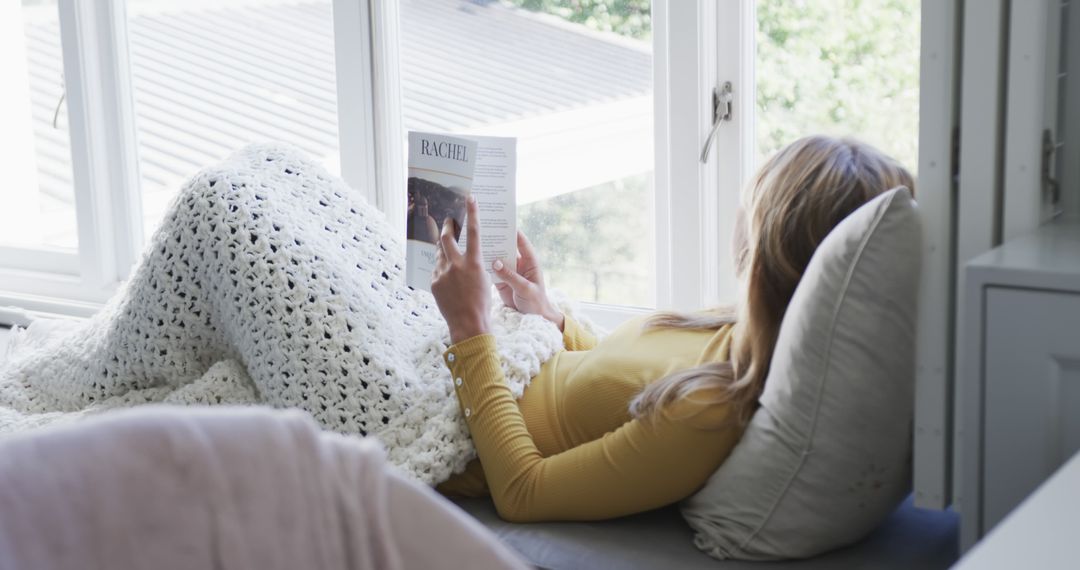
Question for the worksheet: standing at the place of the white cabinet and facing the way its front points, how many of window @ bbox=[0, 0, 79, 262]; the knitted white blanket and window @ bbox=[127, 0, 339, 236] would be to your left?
0

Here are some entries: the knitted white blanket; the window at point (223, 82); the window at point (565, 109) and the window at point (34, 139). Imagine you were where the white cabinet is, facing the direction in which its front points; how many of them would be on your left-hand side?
0

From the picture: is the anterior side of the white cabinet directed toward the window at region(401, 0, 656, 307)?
no

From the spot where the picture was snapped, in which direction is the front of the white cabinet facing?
facing the viewer

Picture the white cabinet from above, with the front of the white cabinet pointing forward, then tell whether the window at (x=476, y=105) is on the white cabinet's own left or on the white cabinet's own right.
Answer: on the white cabinet's own right

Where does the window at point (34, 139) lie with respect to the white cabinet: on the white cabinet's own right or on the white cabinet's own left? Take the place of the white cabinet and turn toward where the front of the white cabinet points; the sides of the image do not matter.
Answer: on the white cabinet's own right

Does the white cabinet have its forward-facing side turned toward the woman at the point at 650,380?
no

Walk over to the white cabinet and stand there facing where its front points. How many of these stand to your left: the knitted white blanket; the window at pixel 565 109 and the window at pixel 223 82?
0

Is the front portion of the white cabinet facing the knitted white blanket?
no

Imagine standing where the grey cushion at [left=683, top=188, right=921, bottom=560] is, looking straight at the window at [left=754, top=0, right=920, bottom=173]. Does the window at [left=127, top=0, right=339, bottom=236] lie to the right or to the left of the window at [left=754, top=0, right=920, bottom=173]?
left
